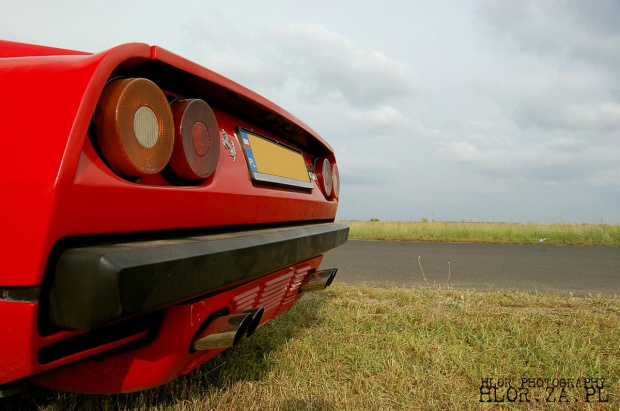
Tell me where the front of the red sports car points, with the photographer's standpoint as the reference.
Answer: facing away from the viewer and to the left of the viewer
